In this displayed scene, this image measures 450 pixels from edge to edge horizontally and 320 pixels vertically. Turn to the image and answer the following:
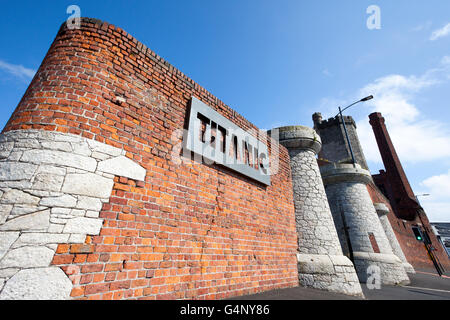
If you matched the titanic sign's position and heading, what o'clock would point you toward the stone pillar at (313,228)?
The stone pillar is roughly at 9 o'clock from the titanic sign.

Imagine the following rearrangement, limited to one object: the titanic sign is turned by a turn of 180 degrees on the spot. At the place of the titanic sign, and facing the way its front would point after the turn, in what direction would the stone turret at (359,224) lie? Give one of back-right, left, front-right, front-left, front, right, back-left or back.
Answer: right

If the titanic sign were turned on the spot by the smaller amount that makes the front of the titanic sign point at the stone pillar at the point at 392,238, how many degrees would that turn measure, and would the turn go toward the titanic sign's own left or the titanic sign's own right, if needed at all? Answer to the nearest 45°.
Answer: approximately 90° to the titanic sign's own left
